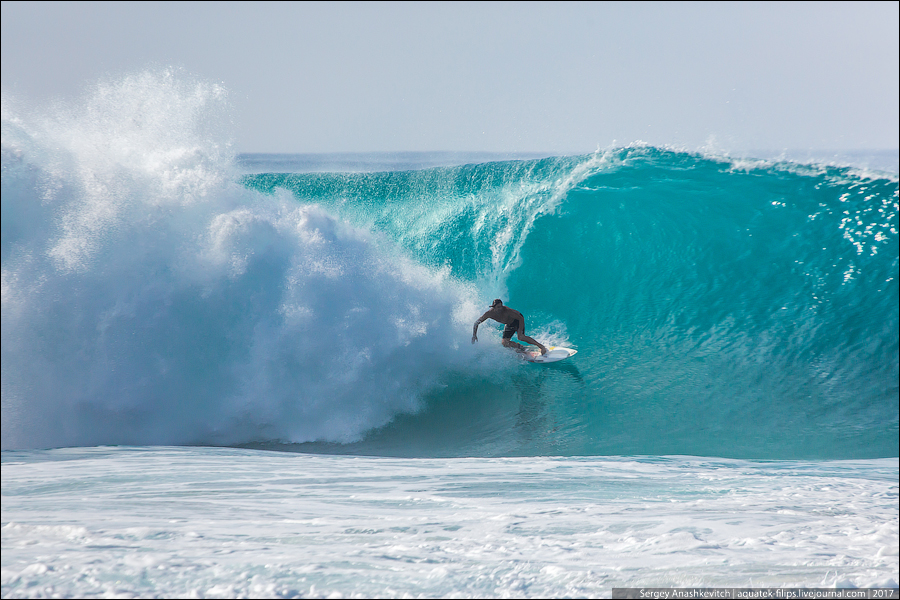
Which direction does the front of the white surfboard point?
to the viewer's right
